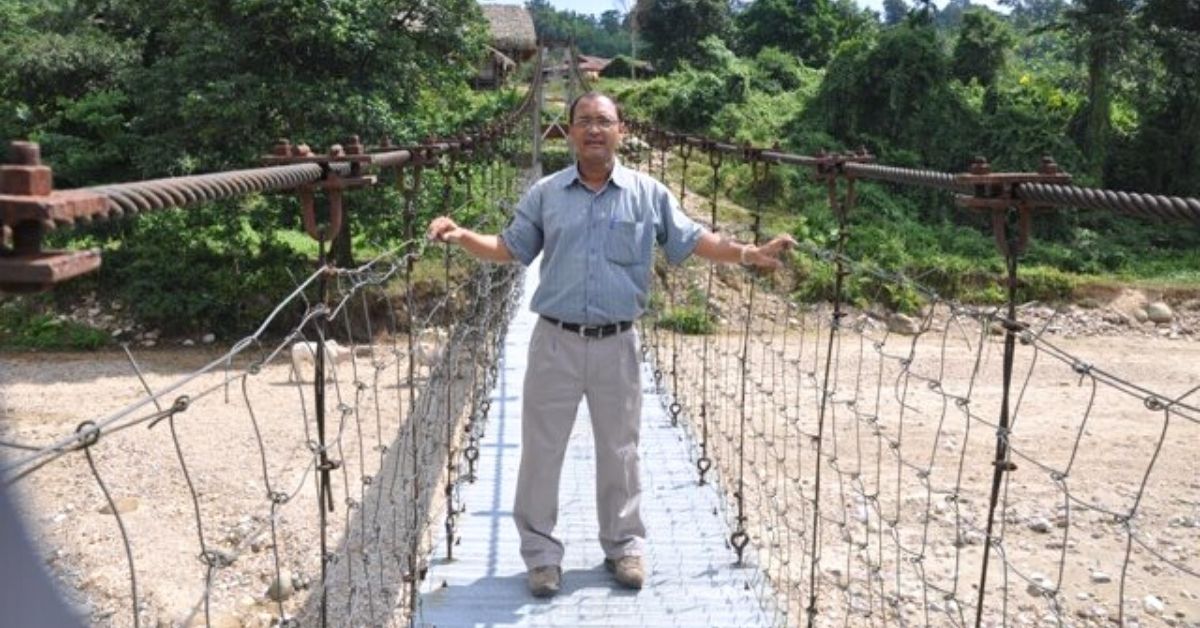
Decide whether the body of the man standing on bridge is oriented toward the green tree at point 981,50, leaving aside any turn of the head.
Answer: no

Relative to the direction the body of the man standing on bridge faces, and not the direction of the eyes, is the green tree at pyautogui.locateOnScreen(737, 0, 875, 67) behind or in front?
behind

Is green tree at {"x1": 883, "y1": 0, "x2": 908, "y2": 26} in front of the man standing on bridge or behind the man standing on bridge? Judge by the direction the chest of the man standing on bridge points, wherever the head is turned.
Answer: behind

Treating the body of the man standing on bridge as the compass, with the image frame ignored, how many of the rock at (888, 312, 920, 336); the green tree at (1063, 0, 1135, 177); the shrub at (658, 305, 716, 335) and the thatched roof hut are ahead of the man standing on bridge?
0

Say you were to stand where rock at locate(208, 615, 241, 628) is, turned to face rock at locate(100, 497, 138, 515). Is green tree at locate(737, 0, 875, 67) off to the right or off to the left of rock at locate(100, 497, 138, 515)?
right

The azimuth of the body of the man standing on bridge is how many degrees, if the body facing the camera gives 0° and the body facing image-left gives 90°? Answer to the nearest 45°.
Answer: approximately 0°

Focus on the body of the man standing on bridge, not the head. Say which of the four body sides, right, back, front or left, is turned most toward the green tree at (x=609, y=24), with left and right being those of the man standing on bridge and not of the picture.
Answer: back

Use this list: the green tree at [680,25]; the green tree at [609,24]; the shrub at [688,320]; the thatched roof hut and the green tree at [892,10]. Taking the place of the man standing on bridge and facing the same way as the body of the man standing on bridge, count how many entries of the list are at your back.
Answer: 5

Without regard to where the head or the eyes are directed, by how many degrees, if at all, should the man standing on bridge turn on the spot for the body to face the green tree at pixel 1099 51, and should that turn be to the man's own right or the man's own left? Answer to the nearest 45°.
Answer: approximately 135° to the man's own left

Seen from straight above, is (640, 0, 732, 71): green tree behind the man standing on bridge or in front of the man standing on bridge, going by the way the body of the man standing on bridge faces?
behind

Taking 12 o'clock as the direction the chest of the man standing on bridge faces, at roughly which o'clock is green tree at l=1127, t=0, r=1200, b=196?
The green tree is roughly at 7 o'clock from the man standing on bridge.

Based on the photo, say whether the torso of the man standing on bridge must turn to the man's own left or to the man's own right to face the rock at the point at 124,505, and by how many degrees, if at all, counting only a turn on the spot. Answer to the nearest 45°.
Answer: approximately 135° to the man's own right

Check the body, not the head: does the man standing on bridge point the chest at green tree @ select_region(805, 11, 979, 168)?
no

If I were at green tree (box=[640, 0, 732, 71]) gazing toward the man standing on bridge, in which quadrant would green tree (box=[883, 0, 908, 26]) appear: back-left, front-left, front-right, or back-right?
back-left

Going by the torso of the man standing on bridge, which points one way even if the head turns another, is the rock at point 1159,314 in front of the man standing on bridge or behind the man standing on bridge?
behind

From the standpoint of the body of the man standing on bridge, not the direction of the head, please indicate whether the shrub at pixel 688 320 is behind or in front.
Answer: behind

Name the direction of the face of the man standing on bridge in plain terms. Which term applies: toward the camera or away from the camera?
toward the camera
